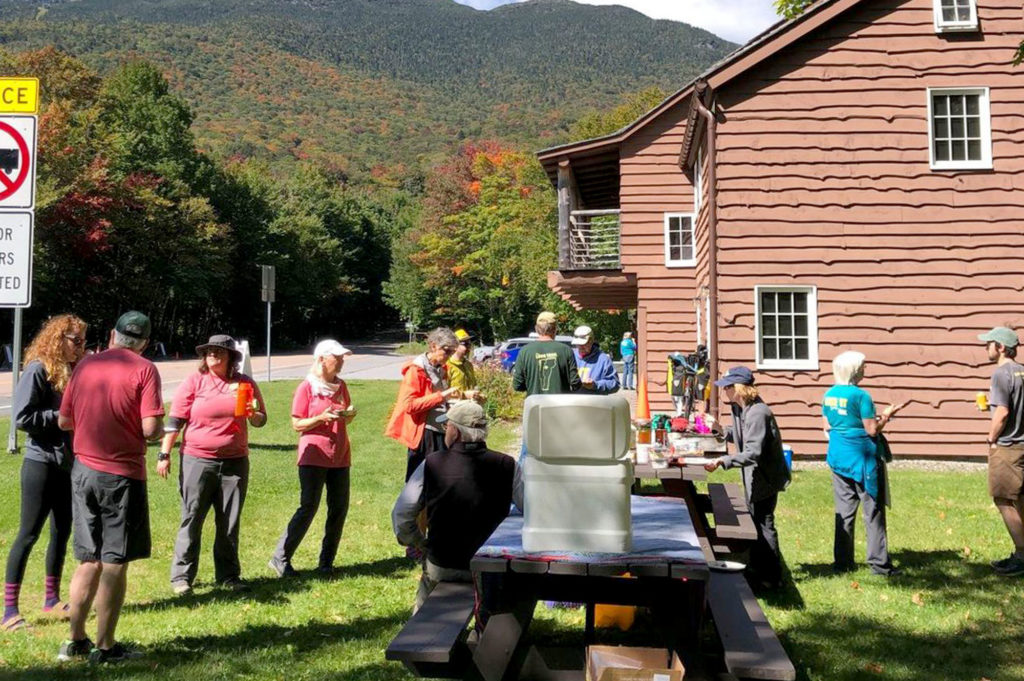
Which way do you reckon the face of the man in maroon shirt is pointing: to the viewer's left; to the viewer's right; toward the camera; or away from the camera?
away from the camera

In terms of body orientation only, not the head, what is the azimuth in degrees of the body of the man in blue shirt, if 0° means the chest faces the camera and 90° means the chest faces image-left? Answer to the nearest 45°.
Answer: approximately 45°

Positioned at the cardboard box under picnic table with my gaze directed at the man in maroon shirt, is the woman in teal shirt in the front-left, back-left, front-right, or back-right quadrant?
back-right

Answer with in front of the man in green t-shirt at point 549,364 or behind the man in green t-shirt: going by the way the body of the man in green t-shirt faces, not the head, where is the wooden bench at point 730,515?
behind

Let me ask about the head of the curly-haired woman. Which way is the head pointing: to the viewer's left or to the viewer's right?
to the viewer's right

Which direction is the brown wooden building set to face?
to the viewer's left

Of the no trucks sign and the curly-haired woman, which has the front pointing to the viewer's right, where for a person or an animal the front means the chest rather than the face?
the curly-haired woman

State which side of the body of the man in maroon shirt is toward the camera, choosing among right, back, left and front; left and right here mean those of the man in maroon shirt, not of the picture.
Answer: back

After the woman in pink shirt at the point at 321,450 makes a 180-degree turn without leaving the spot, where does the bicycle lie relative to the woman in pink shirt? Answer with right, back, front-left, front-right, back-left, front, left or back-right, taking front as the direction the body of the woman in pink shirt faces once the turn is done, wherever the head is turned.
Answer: right

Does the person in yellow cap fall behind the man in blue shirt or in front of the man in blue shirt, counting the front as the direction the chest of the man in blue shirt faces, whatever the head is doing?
in front

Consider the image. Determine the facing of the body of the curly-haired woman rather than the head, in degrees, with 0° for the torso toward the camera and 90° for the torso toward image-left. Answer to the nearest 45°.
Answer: approximately 270°
